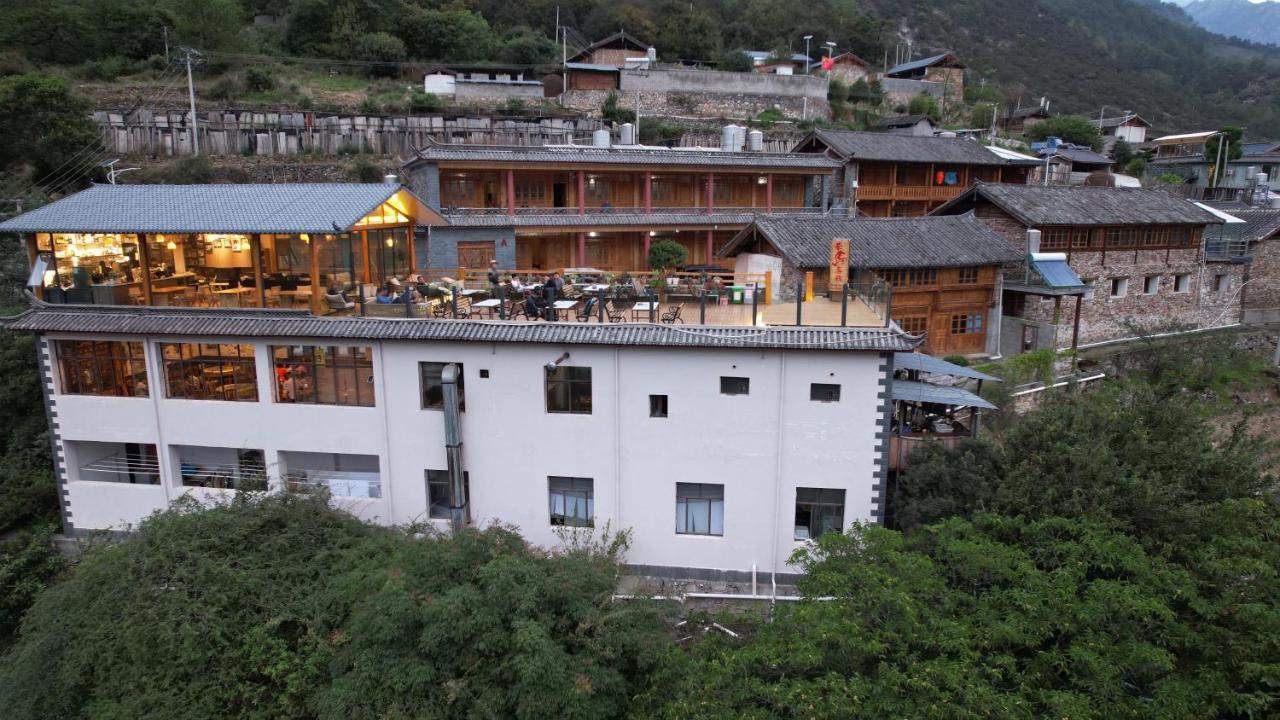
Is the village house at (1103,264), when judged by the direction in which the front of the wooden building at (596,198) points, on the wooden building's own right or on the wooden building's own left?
on the wooden building's own left

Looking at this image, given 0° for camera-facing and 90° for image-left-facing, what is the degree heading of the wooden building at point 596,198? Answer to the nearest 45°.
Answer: approximately 0°

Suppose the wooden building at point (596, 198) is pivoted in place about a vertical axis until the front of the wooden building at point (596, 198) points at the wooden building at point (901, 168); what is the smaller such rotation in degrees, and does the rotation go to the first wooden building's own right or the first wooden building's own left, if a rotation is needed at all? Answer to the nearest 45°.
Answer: approximately 135° to the first wooden building's own left

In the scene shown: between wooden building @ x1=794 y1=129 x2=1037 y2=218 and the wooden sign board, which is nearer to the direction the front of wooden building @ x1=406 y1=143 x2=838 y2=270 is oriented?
the wooden sign board

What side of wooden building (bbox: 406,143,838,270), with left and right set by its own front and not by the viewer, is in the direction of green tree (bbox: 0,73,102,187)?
right
